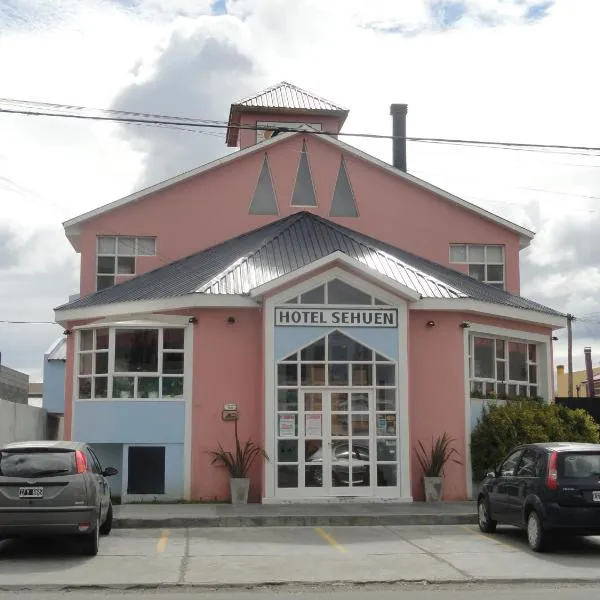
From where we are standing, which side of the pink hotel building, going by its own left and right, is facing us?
front

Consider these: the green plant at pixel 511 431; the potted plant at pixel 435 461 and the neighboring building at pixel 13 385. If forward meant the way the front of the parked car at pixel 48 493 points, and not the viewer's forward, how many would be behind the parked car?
0

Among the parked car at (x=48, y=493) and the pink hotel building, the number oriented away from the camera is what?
1

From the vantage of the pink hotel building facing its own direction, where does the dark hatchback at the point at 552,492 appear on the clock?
The dark hatchback is roughly at 11 o'clock from the pink hotel building.

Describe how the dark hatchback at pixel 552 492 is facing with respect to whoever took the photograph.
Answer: facing away from the viewer and to the left of the viewer

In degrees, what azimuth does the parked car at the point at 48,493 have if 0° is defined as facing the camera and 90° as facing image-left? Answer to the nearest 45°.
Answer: approximately 180°

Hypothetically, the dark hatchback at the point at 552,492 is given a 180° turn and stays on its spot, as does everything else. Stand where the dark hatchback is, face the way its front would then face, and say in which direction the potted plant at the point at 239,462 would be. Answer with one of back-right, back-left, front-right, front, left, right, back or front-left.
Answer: back

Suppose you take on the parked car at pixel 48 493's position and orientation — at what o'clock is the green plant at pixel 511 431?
The green plant is roughly at 2 o'clock from the parked car.

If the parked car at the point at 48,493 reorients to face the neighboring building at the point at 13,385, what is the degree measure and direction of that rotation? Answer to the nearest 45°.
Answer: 0° — it already faces it

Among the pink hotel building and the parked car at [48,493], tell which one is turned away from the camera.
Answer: the parked car

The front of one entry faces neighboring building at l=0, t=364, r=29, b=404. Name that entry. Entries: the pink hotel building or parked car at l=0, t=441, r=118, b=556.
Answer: the parked car

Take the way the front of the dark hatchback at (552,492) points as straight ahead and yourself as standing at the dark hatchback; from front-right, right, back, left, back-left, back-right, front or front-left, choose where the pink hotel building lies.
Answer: front

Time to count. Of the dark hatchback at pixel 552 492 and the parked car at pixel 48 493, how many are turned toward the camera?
0

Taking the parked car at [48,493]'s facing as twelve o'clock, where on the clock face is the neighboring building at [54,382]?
The neighboring building is roughly at 12 o'clock from the parked car.

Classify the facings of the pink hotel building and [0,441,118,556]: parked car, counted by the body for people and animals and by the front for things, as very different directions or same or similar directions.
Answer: very different directions

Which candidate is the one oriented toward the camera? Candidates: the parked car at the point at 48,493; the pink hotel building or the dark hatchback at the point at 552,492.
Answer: the pink hotel building

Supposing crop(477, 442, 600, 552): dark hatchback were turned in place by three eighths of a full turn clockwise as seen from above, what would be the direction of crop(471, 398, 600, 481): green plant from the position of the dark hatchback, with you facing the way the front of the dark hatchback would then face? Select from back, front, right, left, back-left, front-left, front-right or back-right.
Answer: left
